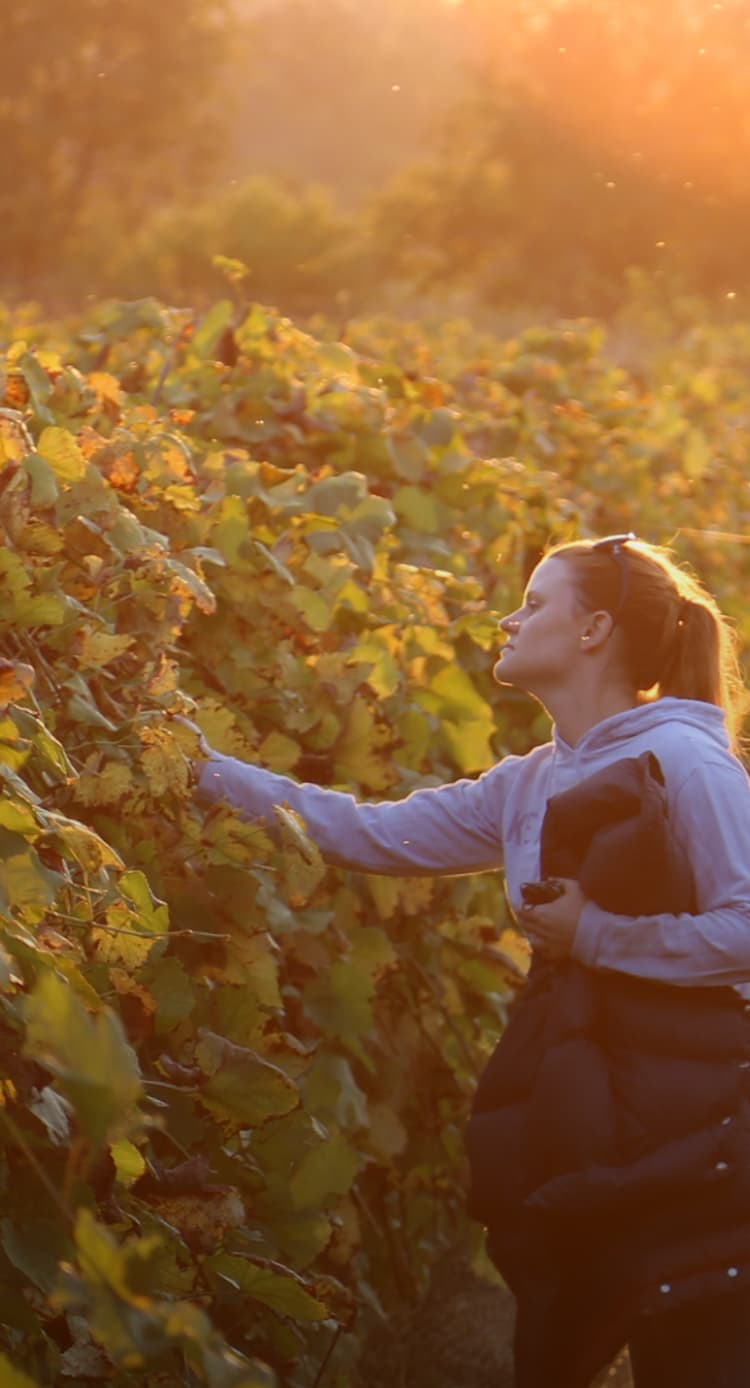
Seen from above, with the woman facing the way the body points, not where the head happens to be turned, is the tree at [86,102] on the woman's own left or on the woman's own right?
on the woman's own right

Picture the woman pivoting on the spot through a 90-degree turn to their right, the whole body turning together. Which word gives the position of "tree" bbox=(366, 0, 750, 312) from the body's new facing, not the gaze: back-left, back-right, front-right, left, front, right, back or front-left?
front-right

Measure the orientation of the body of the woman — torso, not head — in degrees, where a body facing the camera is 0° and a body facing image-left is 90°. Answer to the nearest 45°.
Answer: approximately 45°

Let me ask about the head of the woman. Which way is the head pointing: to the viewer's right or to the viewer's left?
to the viewer's left
